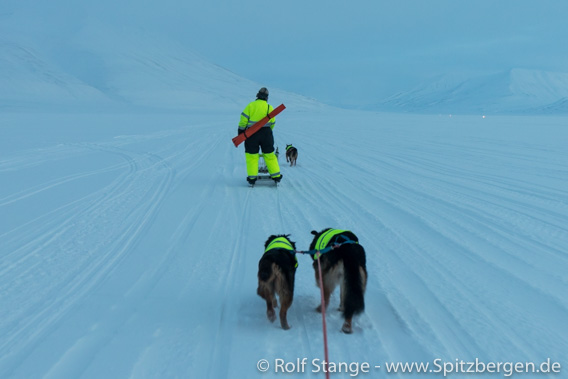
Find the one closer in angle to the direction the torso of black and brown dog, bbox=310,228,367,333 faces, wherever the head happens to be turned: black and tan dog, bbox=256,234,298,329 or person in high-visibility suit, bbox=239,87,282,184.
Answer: the person in high-visibility suit

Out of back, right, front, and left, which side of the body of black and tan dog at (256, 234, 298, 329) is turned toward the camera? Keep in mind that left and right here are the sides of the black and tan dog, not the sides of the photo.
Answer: back

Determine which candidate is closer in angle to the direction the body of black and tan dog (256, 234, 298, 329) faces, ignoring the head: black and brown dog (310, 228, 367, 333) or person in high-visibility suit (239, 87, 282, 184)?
the person in high-visibility suit

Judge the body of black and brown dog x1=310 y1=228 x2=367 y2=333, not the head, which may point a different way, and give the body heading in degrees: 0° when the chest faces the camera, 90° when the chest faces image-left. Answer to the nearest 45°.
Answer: approximately 135°

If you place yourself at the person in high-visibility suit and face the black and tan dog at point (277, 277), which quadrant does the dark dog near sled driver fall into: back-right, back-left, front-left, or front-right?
back-left

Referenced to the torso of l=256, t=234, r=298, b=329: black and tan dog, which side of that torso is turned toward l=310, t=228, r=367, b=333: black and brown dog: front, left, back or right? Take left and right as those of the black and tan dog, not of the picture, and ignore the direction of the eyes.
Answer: right

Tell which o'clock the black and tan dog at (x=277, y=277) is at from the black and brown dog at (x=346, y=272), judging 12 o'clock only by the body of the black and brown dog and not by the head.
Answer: The black and tan dog is roughly at 10 o'clock from the black and brown dog.

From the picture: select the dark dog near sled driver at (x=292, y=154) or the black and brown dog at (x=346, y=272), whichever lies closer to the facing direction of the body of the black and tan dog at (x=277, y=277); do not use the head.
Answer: the dark dog near sled driver

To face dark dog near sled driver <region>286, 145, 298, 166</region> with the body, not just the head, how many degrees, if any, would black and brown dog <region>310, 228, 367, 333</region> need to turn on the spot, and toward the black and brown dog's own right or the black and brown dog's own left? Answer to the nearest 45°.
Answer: approximately 45° to the black and brown dog's own right

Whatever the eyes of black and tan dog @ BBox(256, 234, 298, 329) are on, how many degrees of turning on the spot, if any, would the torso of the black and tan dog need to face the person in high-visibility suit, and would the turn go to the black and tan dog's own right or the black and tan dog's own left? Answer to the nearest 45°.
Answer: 0° — it already faces them
